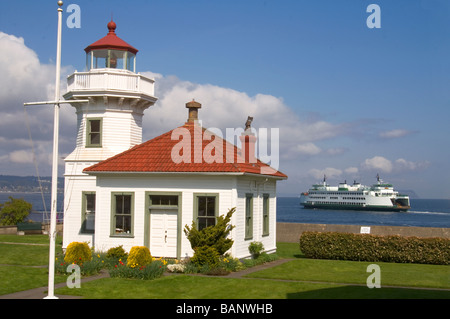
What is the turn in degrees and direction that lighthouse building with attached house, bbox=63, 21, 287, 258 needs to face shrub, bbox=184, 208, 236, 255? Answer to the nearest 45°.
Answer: approximately 45° to its left

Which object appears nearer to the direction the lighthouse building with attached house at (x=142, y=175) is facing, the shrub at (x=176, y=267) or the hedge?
the shrub

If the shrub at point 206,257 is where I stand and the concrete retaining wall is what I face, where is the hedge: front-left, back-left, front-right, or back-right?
front-right

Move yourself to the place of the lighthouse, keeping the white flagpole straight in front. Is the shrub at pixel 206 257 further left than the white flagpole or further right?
left

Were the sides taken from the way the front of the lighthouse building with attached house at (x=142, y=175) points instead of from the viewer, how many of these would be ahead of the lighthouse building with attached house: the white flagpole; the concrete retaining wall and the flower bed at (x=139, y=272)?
2

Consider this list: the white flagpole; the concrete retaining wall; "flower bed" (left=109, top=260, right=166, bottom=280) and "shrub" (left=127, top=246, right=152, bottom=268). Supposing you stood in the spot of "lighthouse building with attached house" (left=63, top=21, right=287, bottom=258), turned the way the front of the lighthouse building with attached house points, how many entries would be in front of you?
3

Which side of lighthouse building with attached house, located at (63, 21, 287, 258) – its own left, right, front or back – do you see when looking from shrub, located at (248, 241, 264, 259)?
left

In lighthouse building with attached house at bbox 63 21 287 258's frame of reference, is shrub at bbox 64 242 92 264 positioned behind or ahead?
ahead

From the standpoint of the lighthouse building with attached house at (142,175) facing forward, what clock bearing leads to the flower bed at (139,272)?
The flower bed is roughly at 12 o'clock from the lighthouse building with attached house.

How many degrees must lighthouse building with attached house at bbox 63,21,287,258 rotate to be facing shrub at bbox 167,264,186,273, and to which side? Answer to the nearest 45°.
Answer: approximately 45° to its left

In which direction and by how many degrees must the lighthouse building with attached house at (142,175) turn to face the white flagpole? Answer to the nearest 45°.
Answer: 0° — it already faces it

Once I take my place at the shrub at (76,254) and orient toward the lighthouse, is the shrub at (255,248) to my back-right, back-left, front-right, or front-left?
front-right

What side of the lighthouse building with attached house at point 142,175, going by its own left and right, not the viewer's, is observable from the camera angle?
front

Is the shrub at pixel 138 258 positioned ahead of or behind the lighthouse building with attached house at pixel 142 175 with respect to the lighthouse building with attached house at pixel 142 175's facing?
ahead

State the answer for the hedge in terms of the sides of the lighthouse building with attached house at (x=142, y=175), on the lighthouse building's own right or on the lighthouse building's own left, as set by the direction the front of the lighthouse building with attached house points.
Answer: on the lighthouse building's own left
